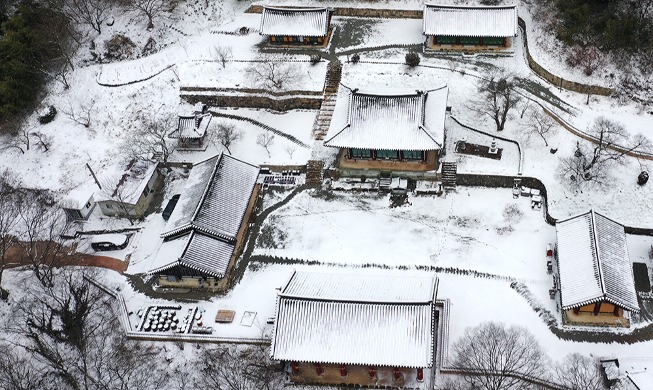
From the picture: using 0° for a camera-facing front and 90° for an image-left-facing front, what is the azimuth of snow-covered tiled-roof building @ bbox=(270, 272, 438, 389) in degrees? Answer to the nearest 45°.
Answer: approximately 0°

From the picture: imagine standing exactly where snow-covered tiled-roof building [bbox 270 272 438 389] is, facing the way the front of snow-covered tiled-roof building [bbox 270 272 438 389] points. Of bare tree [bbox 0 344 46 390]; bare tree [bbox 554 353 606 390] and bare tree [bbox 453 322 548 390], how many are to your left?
2

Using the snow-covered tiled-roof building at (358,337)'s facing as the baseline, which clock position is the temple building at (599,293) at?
The temple building is roughly at 9 o'clock from the snow-covered tiled-roof building.

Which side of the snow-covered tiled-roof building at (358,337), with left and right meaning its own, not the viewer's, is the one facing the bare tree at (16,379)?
right

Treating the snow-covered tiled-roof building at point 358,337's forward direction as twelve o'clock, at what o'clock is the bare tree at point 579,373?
The bare tree is roughly at 9 o'clock from the snow-covered tiled-roof building.

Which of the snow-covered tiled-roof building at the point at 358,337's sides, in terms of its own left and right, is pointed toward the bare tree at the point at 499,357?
left

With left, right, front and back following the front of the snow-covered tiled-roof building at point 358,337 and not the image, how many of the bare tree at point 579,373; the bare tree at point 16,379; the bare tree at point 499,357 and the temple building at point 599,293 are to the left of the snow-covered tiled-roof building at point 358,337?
3
